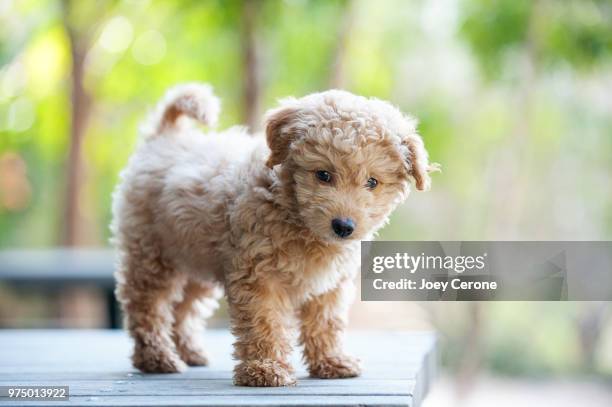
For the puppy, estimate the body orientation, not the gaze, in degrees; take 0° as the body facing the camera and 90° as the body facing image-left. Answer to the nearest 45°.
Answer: approximately 315°
